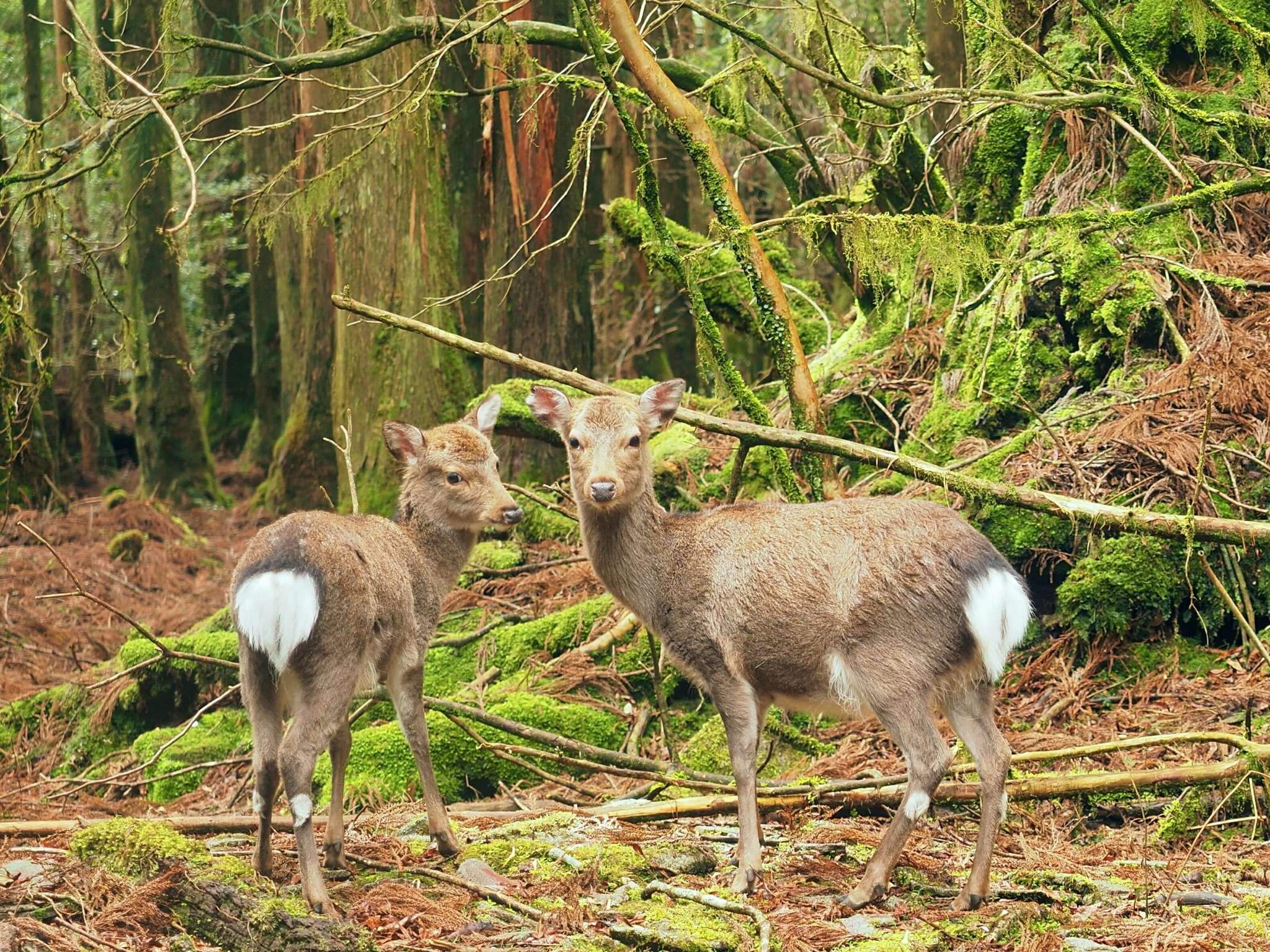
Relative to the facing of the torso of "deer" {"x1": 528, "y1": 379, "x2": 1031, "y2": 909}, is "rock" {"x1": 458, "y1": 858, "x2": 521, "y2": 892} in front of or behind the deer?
in front

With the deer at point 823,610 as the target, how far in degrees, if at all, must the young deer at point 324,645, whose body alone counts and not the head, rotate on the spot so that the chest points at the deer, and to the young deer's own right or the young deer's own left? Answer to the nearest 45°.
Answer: approximately 45° to the young deer's own right

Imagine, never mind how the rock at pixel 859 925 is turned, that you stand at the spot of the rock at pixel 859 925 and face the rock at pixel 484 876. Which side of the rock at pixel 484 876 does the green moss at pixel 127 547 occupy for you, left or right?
right

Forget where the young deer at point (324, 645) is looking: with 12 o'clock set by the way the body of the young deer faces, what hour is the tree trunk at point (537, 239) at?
The tree trunk is roughly at 11 o'clock from the young deer.

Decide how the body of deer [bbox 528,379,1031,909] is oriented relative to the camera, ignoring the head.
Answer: to the viewer's left

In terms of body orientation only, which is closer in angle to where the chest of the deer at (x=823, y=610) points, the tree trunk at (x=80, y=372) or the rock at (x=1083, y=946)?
the tree trunk

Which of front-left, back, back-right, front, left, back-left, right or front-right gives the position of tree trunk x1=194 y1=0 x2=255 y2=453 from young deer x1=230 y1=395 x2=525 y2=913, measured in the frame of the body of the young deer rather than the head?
front-left

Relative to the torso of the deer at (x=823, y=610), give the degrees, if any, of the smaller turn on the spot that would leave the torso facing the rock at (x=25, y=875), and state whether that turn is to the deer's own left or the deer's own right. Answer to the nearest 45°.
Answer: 0° — it already faces it

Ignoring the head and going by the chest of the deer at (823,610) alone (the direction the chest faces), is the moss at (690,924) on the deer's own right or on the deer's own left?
on the deer's own left

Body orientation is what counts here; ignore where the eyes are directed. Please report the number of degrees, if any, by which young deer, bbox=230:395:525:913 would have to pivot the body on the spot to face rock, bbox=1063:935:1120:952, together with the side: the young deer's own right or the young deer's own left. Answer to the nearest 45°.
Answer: approximately 90° to the young deer's own right

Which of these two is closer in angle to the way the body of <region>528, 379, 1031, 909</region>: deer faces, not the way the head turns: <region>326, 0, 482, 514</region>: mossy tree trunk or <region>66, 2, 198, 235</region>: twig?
the twig
